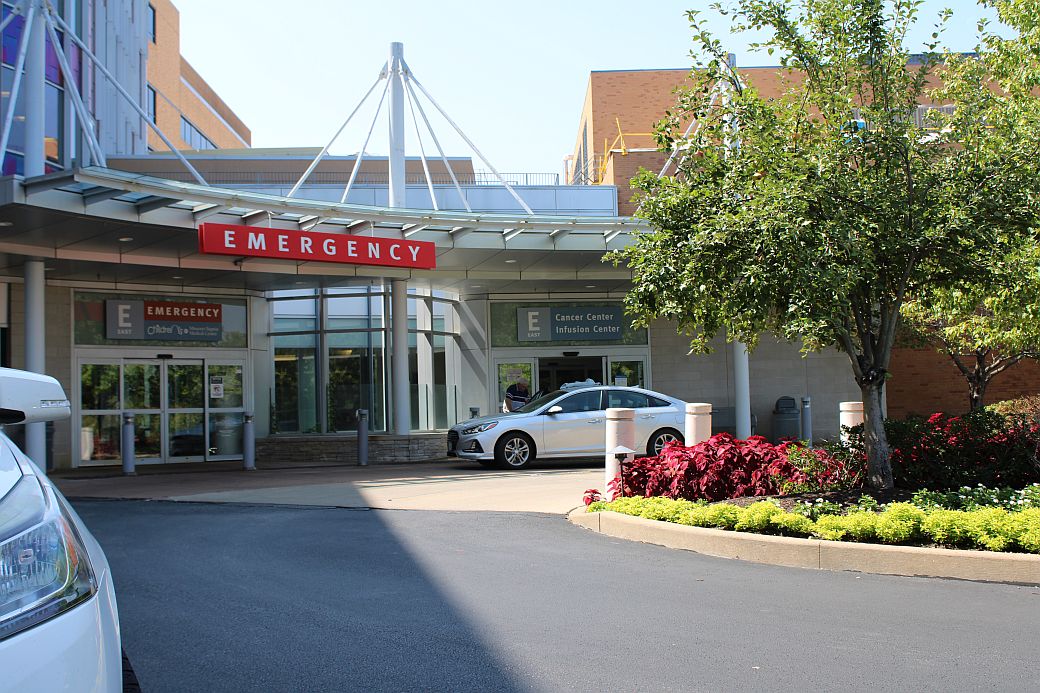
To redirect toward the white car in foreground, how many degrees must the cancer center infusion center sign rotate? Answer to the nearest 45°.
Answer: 0° — it already faces it

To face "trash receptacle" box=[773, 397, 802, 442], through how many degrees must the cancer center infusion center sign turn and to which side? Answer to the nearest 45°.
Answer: approximately 90° to its left

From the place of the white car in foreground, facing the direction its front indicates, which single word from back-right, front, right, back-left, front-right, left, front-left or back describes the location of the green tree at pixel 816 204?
back-left

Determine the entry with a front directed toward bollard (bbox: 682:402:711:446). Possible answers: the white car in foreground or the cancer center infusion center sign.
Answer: the cancer center infusion center sign

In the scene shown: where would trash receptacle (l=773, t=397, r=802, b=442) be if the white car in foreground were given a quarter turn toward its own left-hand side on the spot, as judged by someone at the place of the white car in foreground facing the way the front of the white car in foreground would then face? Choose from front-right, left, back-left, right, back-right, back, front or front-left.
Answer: front-left

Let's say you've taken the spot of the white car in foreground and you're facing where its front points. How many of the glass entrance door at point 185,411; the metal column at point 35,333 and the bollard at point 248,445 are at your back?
3

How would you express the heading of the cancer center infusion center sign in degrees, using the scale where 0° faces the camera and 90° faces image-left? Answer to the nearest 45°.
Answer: approximately 0°

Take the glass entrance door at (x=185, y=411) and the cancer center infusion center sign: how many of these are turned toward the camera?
2

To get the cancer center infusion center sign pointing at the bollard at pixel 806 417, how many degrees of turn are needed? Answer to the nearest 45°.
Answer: approximately 90° to its left

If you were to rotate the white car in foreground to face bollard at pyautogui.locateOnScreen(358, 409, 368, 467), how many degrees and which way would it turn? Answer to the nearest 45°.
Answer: approximately 180°

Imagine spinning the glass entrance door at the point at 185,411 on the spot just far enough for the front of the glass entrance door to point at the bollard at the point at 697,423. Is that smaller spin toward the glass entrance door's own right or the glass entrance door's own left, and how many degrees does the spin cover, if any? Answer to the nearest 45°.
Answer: approximately 45° to the glass entrance door's own left
